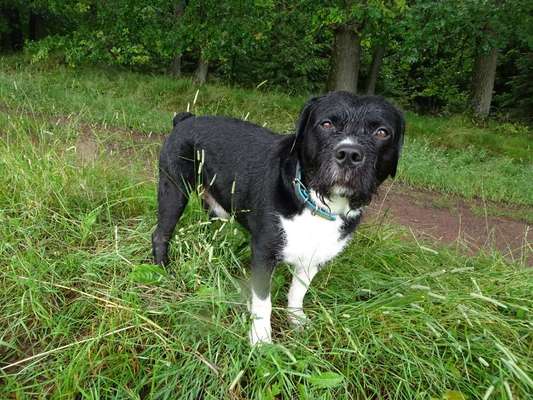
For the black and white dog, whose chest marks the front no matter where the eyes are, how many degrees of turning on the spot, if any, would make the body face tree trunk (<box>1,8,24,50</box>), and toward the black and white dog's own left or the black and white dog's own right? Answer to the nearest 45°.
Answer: approximately 180°

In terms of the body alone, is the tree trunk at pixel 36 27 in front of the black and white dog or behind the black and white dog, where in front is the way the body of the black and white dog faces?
behind

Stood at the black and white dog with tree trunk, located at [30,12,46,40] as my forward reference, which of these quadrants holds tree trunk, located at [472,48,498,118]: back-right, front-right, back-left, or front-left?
front-right

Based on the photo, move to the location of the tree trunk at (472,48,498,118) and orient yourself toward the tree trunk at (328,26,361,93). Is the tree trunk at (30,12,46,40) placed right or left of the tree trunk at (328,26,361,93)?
right

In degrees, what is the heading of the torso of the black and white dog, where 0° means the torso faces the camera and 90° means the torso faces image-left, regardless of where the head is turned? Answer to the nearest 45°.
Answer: approximately 315°

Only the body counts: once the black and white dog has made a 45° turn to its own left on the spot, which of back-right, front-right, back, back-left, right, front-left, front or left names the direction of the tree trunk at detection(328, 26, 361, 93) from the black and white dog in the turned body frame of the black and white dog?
left

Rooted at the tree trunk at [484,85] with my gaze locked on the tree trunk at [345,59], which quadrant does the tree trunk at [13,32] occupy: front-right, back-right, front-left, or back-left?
front-right
